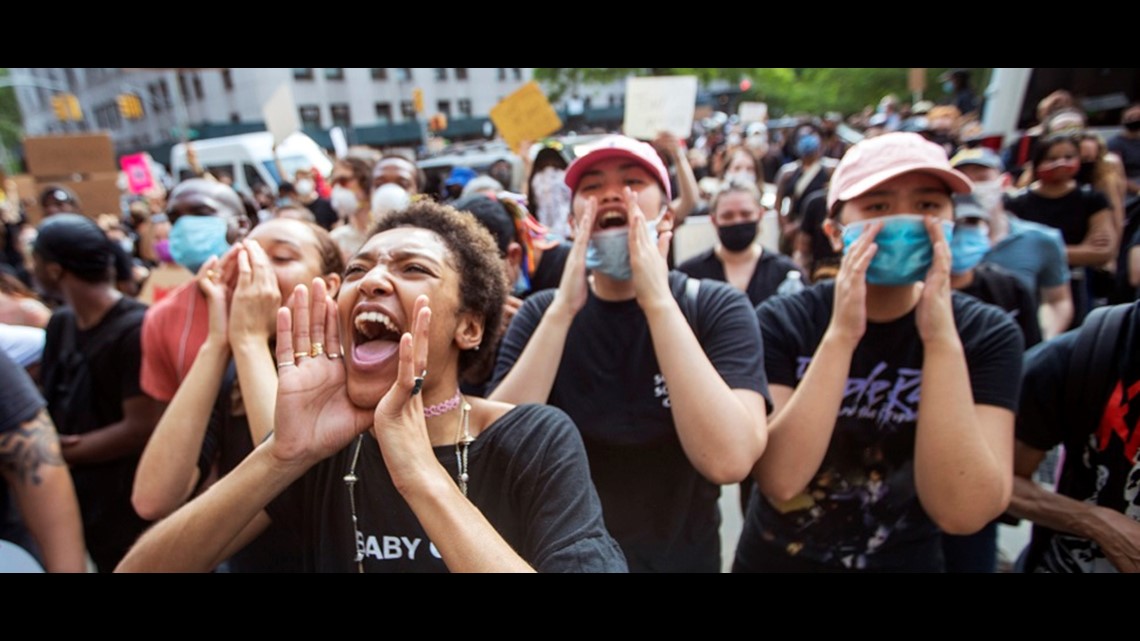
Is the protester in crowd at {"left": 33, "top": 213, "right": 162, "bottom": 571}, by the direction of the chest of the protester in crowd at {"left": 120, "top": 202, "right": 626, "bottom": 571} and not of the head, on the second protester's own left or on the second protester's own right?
on the second protester's own right

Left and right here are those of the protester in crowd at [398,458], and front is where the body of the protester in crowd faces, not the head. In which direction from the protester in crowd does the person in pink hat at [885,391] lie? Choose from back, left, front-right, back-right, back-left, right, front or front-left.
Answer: back-left

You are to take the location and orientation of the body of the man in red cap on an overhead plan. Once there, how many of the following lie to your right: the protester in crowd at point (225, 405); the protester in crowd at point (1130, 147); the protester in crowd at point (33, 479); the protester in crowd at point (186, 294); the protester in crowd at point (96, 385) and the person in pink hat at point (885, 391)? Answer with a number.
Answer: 4

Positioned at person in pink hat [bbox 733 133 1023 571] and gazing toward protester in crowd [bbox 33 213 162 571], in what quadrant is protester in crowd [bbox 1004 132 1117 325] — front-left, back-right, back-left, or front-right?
back-right

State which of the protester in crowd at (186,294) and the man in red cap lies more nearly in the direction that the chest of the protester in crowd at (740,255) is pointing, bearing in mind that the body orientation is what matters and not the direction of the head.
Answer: the man in red cap

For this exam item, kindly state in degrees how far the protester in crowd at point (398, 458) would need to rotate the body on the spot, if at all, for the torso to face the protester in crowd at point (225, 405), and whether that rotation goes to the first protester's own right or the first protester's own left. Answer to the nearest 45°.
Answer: approximately 90° to the first protester's own right

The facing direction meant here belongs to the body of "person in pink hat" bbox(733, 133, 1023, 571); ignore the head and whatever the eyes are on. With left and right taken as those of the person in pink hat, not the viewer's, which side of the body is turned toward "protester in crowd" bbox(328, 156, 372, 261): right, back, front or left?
right

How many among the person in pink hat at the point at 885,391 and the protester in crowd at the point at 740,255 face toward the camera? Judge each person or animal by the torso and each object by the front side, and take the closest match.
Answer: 2

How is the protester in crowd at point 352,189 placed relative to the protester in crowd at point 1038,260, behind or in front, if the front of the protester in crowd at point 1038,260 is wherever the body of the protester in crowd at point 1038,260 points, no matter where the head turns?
in front

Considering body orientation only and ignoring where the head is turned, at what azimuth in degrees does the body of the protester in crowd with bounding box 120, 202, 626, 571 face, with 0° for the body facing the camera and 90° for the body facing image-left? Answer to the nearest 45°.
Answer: approximately 45°
